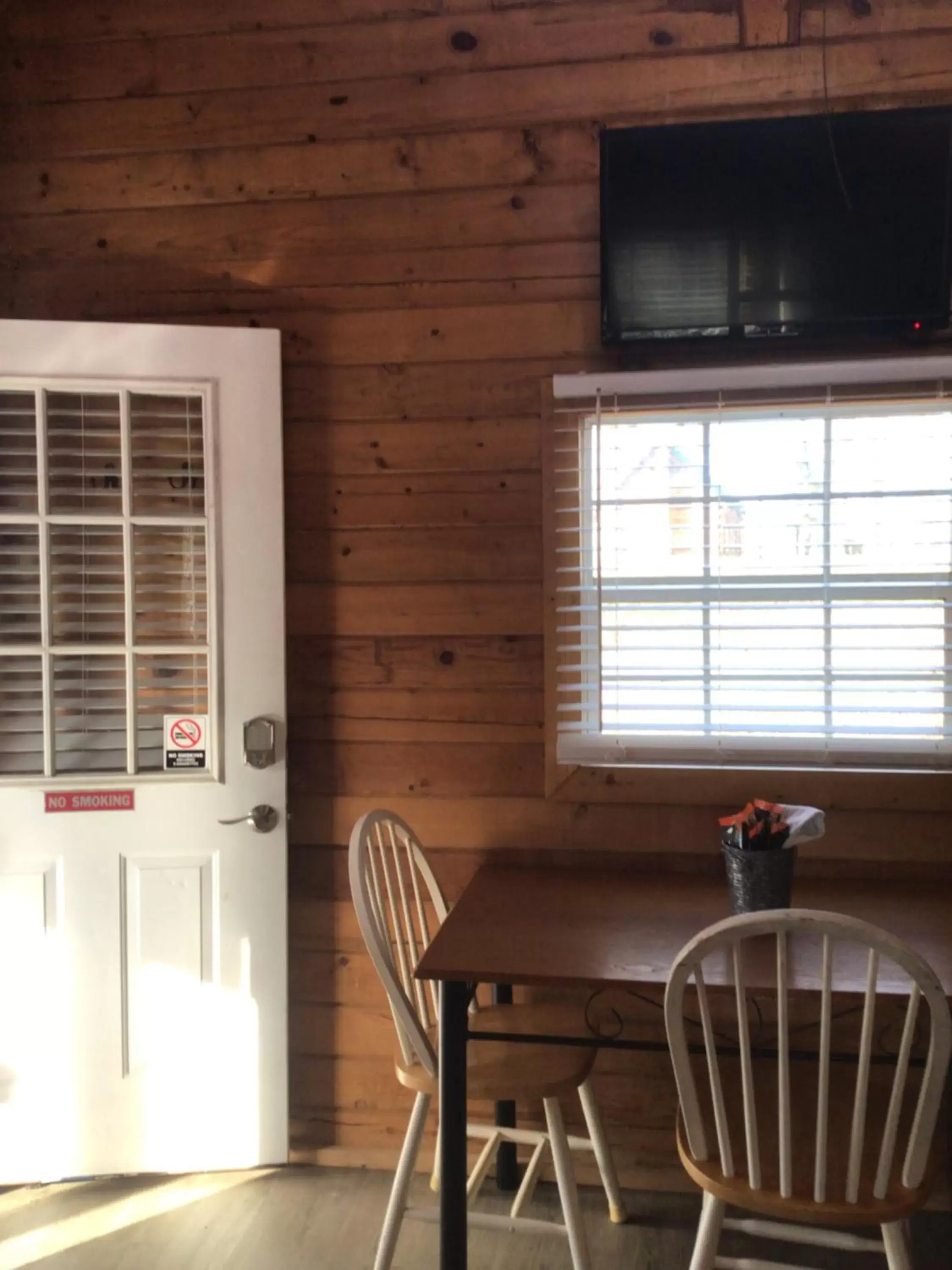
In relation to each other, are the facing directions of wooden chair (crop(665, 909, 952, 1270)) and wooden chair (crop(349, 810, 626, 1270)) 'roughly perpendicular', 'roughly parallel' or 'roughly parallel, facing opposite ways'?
roughly perpendicular

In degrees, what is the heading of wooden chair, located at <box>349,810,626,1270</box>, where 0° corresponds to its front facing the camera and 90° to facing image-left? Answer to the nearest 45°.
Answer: approximately 270°

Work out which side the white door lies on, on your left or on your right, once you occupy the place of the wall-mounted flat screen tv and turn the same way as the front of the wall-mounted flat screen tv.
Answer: on your right

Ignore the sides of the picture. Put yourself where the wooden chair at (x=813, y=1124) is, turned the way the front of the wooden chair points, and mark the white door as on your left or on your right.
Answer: on your left

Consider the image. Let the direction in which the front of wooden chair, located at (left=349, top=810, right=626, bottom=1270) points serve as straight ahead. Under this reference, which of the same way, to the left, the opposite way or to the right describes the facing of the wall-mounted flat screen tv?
to the right

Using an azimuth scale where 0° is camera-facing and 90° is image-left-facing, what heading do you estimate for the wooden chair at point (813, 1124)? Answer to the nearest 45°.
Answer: approximately 180°
